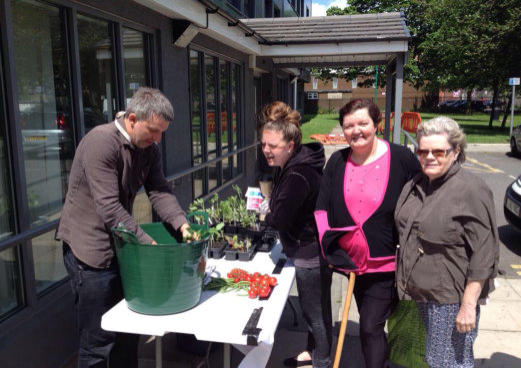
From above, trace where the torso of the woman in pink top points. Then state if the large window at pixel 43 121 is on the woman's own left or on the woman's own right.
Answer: on the woman's own right

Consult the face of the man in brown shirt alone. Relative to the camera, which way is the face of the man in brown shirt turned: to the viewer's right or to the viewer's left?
to the viewer's right

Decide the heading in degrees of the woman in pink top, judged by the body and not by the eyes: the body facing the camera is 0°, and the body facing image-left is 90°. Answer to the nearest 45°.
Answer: approximately 0°

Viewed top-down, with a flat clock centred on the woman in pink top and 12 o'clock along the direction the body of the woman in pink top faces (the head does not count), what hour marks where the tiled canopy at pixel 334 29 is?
The tiled canopy is roughly at 6 o'clock from the woman in pink top.

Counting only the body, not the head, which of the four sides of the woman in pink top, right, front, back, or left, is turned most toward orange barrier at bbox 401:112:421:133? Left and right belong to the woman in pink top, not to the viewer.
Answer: back

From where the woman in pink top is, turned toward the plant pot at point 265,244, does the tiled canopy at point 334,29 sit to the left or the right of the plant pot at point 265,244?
right

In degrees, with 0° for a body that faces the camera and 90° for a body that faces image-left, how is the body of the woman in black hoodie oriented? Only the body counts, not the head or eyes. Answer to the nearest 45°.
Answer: approximately 90°
